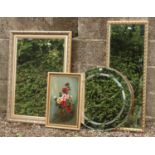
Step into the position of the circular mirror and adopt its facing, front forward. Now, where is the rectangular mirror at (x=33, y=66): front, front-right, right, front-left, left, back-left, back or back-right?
right

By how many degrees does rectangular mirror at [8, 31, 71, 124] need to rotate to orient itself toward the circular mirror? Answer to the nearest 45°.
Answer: approximately 90° to its left

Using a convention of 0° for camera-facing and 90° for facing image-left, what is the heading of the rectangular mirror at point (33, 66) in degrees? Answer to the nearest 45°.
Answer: approximately 0°

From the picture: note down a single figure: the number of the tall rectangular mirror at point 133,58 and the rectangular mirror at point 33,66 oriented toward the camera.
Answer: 2

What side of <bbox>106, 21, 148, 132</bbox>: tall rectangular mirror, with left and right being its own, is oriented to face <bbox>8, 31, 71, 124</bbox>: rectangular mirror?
right

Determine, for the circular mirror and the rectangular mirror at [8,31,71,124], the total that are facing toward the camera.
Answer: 2
